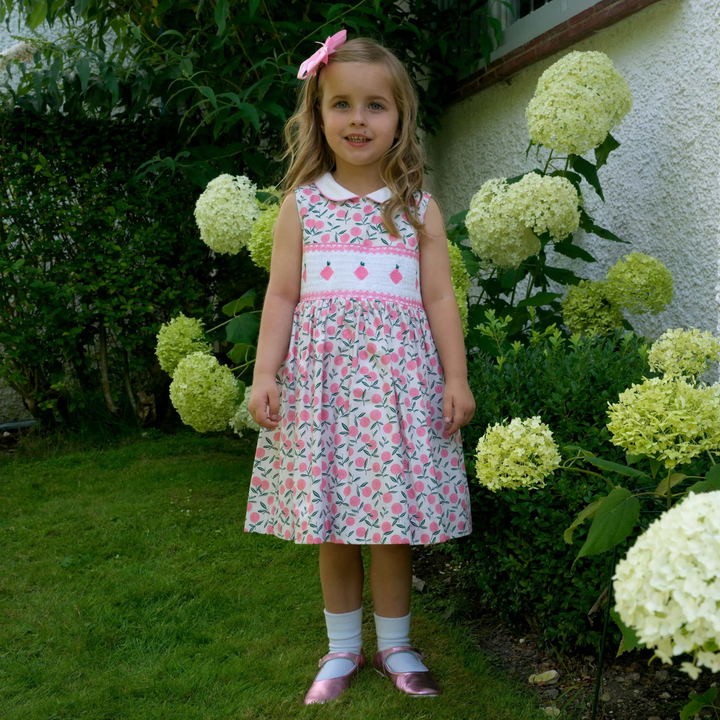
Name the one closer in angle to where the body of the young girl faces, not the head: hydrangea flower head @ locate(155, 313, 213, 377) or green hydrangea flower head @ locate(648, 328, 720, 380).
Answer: the green hydrangea flower head

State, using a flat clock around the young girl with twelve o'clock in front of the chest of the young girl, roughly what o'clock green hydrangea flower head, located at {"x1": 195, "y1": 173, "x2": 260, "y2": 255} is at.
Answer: The green hydrangea flower head is roughly at 5 o'clock from the young girl.

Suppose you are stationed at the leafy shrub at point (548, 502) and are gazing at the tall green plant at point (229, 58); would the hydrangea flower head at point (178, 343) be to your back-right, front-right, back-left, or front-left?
front-left

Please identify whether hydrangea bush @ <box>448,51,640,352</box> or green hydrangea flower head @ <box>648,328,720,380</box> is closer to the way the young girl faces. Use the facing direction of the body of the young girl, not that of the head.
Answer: the green hydrangea flower head

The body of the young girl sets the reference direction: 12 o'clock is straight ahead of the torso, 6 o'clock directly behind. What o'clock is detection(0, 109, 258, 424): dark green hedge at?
The dark green hedge is roughly at 5 o'clock from the young girl.

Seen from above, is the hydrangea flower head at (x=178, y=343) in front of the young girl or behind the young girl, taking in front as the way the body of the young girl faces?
behind

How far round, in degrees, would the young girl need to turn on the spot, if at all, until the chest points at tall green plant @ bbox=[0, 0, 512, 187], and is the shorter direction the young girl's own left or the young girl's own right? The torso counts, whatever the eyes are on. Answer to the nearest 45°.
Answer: approximately 180°

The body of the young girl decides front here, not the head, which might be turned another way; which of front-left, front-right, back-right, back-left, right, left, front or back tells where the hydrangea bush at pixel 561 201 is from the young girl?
back-left

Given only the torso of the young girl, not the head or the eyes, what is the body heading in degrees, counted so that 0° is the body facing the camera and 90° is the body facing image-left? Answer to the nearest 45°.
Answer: approximately 0°
